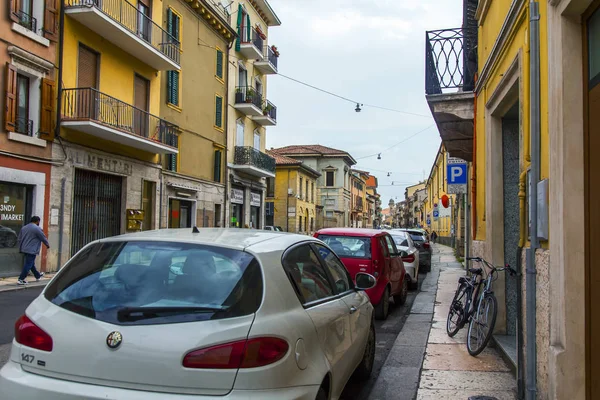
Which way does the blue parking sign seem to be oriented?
toward the camera

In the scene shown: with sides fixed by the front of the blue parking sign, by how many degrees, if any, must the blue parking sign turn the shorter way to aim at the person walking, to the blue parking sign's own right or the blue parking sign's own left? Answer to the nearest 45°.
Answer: approximately 90° to the blue parking sign's own right

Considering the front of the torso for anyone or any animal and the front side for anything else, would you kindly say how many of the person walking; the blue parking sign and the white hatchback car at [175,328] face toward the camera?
1

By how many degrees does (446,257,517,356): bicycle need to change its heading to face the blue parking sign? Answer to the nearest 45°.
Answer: approximately 135° to its left

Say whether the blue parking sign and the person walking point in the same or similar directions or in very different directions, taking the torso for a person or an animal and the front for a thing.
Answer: very different directions

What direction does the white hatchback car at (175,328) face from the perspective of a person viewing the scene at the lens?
facing away from the viewer and to the right of the viewer

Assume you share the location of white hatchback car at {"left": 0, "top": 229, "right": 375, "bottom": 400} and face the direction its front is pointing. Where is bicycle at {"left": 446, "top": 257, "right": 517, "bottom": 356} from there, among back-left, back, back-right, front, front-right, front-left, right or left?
front

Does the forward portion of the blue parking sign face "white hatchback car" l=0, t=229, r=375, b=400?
yes

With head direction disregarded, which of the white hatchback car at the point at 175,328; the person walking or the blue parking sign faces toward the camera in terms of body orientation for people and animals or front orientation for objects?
the blue parking sign

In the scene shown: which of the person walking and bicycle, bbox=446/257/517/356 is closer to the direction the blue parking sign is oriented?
the bicycle

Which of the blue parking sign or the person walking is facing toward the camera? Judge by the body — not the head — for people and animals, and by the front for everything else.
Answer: the blue parking sign

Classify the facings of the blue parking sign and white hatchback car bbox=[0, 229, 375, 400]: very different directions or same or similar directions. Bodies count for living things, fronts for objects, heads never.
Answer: very different directions
